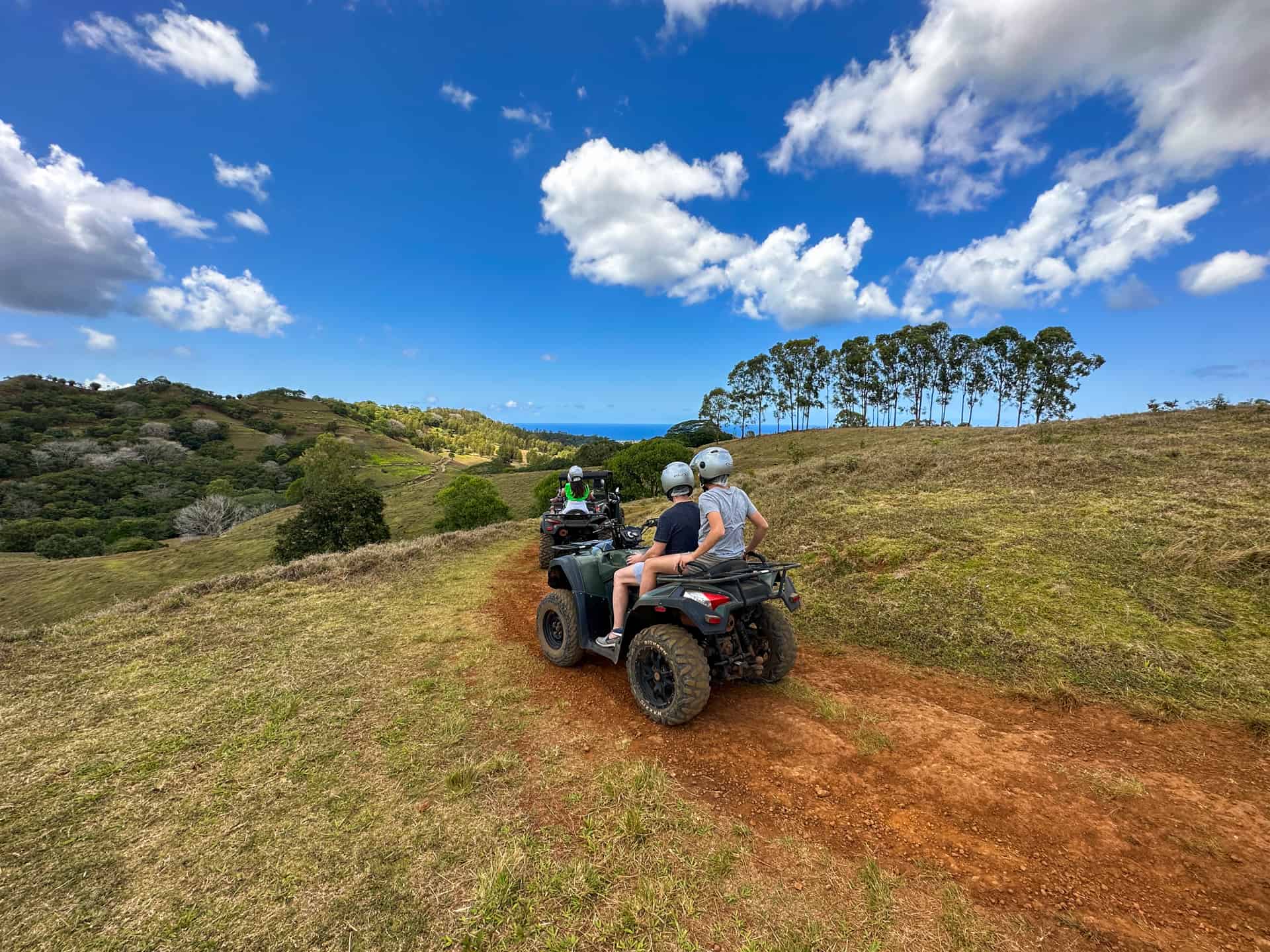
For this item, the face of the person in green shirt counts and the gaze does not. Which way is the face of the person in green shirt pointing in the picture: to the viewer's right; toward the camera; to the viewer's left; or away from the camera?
away from the camera

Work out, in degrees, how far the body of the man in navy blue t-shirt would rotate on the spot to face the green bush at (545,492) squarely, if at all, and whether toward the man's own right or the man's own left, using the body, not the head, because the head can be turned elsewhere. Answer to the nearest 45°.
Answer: approximately 45° to the man's own right

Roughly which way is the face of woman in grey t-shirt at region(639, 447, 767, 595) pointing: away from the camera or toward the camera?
away from the camera

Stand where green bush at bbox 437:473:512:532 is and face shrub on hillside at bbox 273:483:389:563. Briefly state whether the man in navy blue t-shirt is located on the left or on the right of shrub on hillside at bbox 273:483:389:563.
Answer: left

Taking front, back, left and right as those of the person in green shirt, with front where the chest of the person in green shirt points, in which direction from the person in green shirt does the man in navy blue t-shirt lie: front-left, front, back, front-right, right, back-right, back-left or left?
back

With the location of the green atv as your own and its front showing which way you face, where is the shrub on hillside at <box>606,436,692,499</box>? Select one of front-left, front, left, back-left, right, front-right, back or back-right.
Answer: front-right

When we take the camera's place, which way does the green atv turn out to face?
facing away from the viewer and to the left of the viewer

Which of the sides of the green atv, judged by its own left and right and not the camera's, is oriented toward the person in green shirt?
front

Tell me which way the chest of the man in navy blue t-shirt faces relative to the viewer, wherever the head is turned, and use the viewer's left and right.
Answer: facing away from the viewer and to the left of the viewer

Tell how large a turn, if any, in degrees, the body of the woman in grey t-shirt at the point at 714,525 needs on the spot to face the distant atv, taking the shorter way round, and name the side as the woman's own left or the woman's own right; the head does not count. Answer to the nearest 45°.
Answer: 0° — they already face it

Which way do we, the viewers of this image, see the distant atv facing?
facing away from the viewer

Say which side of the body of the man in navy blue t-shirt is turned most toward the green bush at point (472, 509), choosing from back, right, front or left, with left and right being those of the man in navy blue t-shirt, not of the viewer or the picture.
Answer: front

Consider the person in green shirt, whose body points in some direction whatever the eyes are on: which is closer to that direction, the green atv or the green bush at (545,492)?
the green bush

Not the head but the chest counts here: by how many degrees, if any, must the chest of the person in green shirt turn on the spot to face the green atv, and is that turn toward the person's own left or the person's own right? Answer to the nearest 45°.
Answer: approximately 180°

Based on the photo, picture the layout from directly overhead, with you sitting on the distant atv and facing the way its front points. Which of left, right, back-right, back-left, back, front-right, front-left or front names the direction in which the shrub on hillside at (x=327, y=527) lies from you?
front-left

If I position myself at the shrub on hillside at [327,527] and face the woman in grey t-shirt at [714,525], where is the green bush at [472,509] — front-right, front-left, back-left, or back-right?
back-left

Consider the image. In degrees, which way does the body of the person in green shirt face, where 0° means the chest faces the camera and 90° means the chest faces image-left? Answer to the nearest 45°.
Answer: approximately 180°
